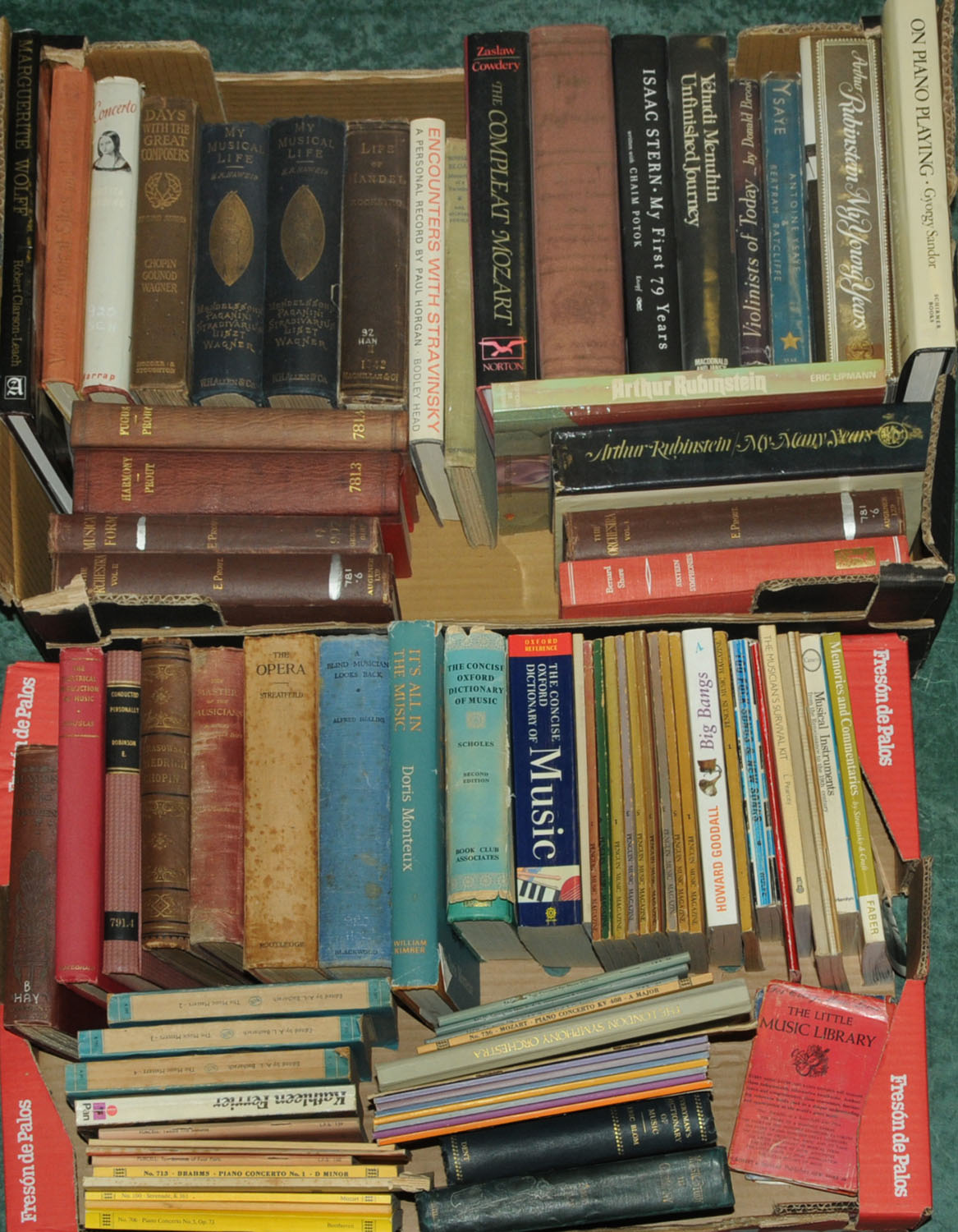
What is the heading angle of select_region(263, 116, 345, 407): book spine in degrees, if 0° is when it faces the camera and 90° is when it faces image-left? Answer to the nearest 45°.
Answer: approximately 0°
